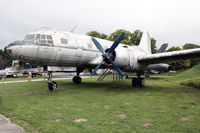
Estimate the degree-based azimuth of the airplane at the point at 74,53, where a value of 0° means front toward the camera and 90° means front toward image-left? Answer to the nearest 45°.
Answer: approximately 45°
